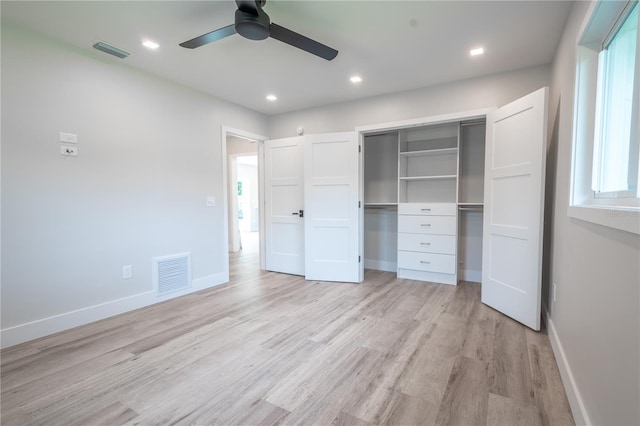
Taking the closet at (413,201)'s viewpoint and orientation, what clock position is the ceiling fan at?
The ceiling fan is roughly at 1 o'clock from the closet.

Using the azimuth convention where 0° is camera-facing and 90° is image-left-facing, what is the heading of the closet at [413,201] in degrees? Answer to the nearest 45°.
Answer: approximately 0°
